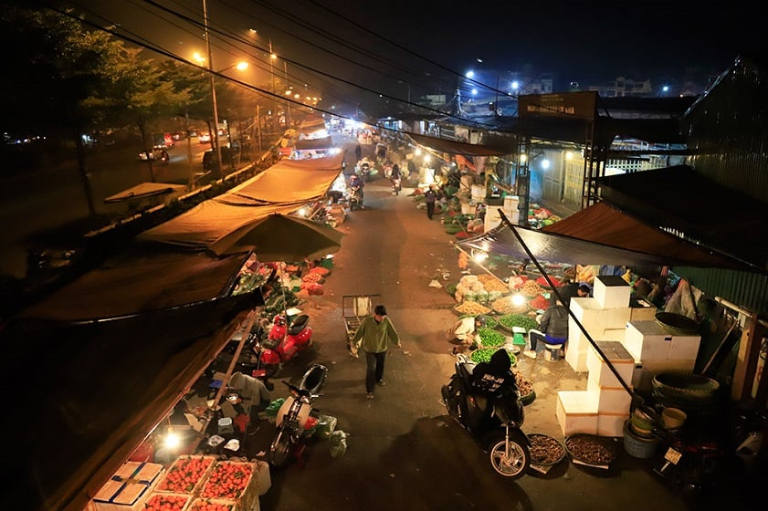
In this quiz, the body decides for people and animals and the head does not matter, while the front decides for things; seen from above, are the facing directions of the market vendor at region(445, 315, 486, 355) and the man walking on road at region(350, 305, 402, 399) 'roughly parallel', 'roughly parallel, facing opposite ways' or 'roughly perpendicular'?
roughly perpendicular

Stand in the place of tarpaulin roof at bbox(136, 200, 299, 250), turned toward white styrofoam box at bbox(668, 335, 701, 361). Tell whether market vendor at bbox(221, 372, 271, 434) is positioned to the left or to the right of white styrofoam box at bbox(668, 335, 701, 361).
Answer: right

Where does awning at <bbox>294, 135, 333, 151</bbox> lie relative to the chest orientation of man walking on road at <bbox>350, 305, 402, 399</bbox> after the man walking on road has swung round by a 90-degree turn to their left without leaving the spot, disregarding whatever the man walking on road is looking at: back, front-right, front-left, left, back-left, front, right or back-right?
left

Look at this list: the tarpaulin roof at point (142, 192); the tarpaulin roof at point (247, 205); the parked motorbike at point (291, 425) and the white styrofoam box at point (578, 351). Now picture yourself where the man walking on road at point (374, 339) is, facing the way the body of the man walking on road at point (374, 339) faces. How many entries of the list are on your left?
1

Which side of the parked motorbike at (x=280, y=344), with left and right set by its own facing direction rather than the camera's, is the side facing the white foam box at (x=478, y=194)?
back

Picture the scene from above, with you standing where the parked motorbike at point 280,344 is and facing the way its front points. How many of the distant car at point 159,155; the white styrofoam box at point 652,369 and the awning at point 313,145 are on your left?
1

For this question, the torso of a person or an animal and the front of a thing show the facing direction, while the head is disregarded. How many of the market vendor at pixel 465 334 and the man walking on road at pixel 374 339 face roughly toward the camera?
1

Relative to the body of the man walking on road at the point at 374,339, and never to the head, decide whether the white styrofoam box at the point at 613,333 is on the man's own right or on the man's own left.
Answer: on the man's own left
